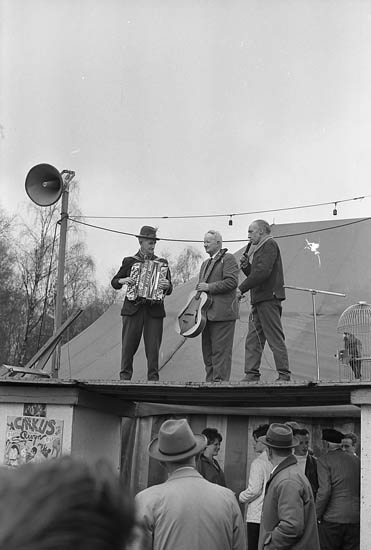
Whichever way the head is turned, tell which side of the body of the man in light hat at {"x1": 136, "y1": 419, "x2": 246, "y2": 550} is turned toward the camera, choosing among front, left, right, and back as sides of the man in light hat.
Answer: back

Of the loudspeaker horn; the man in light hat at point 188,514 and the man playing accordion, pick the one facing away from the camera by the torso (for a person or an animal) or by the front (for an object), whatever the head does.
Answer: the man in light hat

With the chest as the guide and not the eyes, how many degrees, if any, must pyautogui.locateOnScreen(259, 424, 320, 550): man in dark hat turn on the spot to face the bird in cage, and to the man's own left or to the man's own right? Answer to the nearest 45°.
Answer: approximately 45° to the man's own right

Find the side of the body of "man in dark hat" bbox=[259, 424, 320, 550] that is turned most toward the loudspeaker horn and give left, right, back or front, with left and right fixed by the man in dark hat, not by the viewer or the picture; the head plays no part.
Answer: front

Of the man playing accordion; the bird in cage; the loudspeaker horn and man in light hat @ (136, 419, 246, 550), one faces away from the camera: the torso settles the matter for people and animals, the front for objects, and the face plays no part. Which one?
the man in light hat

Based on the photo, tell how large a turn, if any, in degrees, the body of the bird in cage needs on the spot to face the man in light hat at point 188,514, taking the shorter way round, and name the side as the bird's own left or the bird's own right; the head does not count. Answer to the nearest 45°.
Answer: approximately 90° to the bird's own left

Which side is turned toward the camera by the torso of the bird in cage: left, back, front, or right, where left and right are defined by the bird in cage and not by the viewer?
left

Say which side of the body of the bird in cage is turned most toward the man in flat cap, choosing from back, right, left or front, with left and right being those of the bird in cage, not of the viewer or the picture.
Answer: left

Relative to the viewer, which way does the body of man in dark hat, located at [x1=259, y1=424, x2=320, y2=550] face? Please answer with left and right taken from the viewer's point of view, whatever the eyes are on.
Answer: facing away from the viewer and to the left of the viewer

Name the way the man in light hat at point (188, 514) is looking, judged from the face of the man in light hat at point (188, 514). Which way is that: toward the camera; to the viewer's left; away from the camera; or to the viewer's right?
away from the camera

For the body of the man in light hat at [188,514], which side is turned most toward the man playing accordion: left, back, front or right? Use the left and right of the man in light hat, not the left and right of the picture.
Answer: front

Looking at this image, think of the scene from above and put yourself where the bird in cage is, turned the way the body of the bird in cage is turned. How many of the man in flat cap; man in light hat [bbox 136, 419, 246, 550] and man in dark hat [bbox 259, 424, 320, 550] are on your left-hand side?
3

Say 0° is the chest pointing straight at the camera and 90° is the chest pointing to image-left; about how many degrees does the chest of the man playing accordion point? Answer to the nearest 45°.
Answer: approximately 0°
